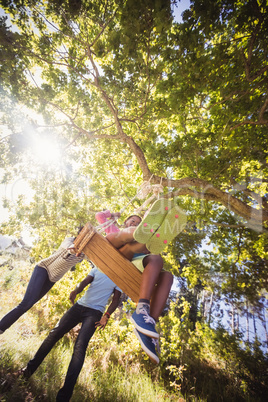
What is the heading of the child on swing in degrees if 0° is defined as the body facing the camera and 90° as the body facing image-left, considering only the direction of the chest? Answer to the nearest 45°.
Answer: approximately 315°
